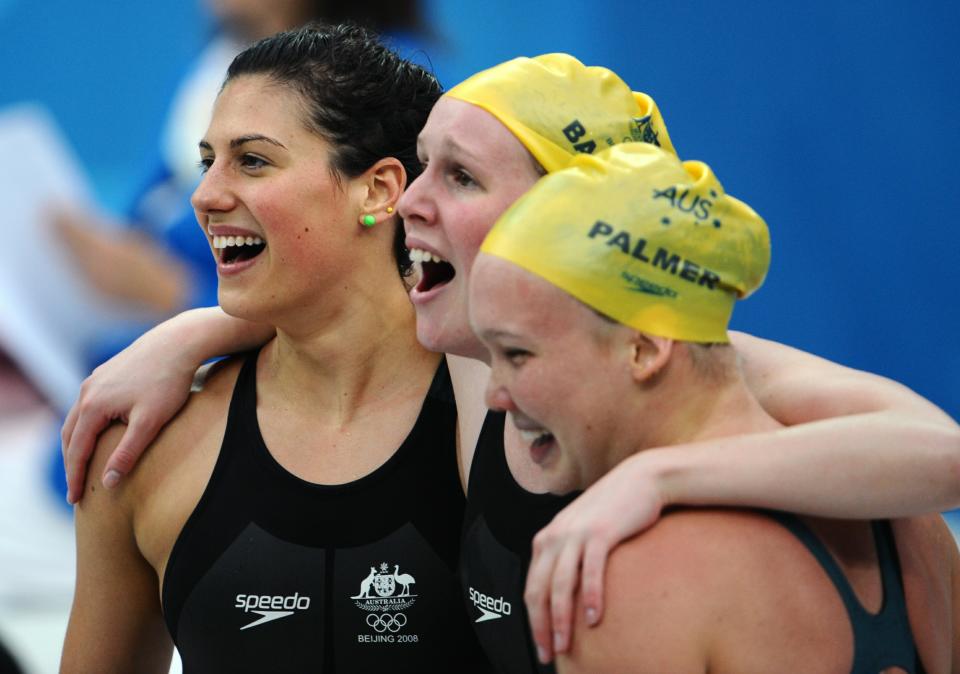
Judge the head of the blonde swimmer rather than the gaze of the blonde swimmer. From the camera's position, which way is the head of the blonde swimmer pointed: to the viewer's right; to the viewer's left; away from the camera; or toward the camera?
to the viewer's left

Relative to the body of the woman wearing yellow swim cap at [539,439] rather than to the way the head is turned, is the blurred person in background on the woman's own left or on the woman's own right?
on the woman's own right
